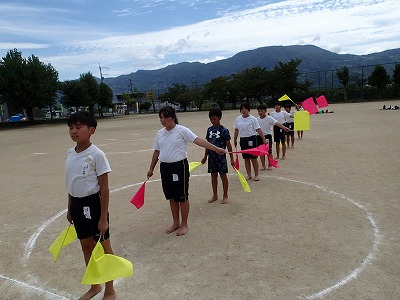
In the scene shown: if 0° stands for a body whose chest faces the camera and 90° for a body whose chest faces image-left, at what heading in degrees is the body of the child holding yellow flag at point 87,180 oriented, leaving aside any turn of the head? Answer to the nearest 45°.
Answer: approximately 45°

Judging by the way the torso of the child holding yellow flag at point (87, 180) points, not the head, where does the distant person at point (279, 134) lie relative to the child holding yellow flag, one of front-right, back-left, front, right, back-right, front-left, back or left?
back

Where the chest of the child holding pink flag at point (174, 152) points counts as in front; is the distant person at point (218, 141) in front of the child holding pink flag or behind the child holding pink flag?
behind

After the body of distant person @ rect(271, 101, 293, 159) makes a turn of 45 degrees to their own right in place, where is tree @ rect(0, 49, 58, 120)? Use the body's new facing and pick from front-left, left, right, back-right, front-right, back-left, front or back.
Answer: right

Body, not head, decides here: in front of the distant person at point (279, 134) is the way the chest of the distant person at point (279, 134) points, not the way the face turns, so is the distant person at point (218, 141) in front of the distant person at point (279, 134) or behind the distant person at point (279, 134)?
in front

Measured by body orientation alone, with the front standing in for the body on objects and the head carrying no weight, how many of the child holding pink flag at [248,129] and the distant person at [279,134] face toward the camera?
2

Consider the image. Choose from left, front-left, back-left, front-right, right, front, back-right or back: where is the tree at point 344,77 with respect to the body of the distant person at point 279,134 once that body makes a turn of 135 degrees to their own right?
front-right

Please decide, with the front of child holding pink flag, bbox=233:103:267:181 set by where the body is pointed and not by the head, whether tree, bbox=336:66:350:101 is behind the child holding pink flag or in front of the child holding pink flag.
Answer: behind

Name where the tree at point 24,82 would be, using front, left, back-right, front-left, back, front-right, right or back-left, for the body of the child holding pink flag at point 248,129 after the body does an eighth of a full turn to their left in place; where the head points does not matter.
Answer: back

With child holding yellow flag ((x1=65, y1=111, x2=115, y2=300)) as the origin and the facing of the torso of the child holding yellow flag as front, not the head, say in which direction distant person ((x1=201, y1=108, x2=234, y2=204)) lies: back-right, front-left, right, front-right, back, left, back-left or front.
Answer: back

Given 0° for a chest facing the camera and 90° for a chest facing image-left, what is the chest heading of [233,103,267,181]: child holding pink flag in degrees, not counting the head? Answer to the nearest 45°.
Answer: approximately 0°
